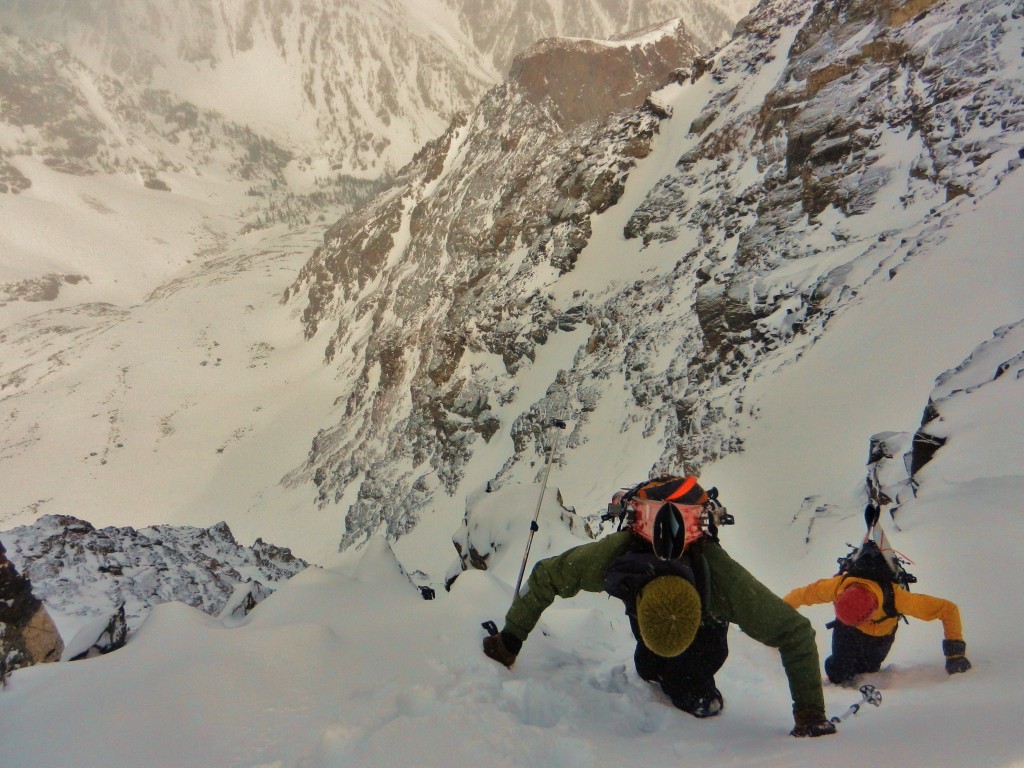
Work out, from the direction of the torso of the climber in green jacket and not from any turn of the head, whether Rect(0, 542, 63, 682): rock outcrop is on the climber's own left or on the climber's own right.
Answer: on the climber's own right

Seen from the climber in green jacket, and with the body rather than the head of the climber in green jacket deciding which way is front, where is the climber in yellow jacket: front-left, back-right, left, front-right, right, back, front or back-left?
back-left

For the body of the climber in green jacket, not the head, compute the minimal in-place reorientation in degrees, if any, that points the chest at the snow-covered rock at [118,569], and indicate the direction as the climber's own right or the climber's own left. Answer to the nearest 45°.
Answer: approximately 135° to the climber's own right

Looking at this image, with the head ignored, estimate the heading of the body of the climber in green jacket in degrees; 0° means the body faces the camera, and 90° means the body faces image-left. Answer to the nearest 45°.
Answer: approximately 0°
